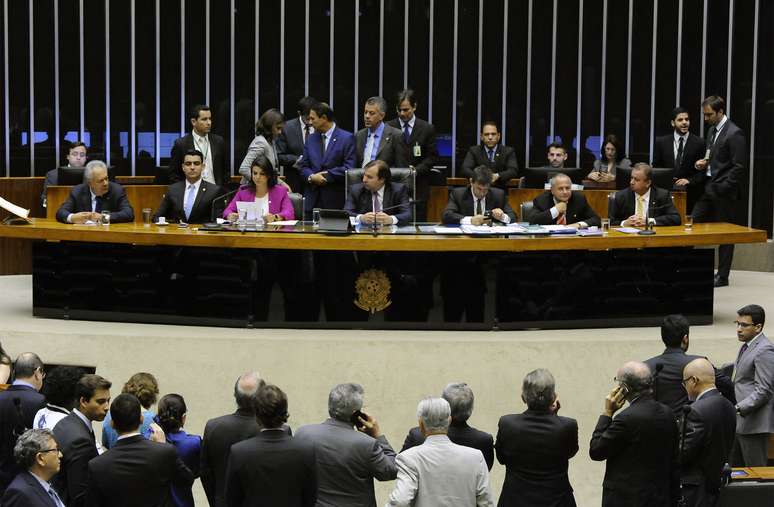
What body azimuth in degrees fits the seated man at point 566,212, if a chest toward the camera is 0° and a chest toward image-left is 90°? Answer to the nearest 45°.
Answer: approximately 0°

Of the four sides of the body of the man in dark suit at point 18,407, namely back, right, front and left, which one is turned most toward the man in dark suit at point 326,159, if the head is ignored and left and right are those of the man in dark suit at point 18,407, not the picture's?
front

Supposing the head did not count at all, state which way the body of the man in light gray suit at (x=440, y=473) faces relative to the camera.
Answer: away from the camera

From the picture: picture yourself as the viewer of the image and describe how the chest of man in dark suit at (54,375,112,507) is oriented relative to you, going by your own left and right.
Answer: facing to the right of the viewer

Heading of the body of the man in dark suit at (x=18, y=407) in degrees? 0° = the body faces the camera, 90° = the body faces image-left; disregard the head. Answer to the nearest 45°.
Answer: approximately 225°

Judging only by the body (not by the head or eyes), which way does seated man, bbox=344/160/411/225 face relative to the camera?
toward the camera

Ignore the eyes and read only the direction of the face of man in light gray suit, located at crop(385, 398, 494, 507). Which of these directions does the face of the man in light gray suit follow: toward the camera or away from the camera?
away from the camera

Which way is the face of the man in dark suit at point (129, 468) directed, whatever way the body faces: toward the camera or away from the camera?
away from the camera

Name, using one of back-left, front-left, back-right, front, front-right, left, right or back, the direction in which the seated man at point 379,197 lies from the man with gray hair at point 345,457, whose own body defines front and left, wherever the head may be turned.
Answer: front

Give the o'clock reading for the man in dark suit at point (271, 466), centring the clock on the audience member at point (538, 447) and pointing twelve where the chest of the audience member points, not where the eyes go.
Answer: The man in dark suit is roughly at 8 o'clock from the audience member.

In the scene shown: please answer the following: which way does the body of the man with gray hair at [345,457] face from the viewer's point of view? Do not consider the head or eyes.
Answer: away from the camera

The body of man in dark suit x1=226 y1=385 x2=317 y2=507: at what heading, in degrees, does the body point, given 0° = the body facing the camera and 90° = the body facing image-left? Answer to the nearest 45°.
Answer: approximately 180°

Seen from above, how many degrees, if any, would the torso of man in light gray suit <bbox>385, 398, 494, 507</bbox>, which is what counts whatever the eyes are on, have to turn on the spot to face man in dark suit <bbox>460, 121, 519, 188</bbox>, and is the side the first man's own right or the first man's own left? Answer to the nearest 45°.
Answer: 0° — they already face them

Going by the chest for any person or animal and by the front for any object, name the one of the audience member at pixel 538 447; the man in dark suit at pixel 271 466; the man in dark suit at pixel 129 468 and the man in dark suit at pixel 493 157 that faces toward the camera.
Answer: the man in dark suit at pixel 493 157

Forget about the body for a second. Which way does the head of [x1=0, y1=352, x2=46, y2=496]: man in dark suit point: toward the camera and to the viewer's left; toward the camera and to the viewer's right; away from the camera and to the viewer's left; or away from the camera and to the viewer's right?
away from the camera and to the viewer's right

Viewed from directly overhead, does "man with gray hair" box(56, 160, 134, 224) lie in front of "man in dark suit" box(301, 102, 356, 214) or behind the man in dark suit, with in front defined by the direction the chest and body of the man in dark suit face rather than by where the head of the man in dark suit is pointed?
in front
